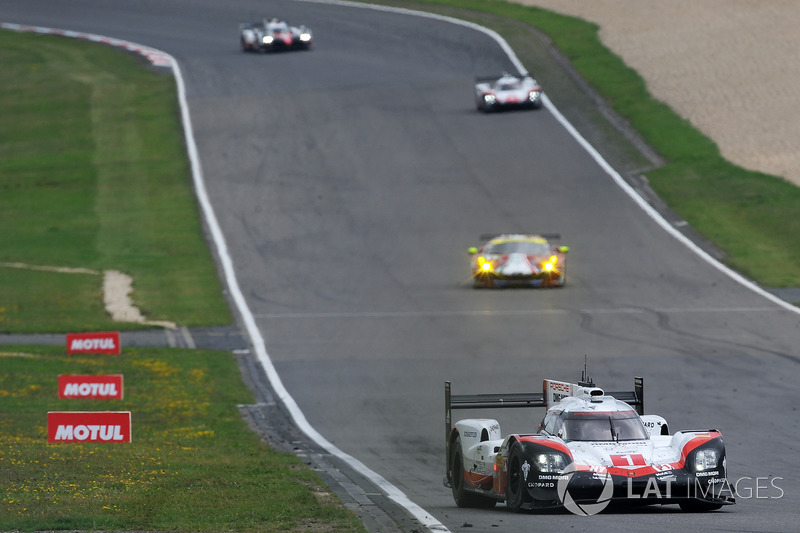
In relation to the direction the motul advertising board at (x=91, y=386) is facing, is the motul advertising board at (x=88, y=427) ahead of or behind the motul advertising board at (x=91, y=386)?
ahead

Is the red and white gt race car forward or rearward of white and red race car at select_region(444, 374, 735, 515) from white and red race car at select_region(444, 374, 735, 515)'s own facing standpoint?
rearward

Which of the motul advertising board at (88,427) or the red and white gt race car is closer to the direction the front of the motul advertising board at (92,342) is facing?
the motul advertising board

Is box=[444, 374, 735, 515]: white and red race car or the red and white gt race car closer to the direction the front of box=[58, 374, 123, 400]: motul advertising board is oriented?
the white and red race car

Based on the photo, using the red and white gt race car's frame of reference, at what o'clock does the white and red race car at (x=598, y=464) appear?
The white and red race car is roughly at 12 o'clock from the red and white gt race car.

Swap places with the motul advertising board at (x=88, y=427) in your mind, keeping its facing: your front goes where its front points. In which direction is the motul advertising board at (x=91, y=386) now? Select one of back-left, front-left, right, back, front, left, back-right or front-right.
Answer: back

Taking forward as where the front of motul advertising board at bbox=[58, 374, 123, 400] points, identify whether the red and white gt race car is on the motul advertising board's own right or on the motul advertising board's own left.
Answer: on the motul advertising board's own left

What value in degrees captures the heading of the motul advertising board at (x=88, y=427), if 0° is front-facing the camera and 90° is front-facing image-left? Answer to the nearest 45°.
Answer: approximately 0°

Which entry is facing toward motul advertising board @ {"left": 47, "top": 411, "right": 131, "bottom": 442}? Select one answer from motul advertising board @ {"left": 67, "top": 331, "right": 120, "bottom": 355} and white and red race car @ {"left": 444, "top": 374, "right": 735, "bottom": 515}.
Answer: motul advertising board @ {"left": 67, "top": 331, "right": 120, "bottom": 355}

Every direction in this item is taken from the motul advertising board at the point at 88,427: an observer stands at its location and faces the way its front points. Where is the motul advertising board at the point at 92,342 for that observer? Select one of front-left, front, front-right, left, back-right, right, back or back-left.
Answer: back

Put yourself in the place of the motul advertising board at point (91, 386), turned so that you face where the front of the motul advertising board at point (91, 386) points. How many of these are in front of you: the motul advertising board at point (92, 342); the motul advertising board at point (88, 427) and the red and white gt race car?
1
